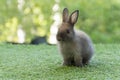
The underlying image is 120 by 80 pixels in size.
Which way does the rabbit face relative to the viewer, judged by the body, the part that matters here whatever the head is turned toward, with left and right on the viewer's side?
facing the viewer and to the left of the viewer
